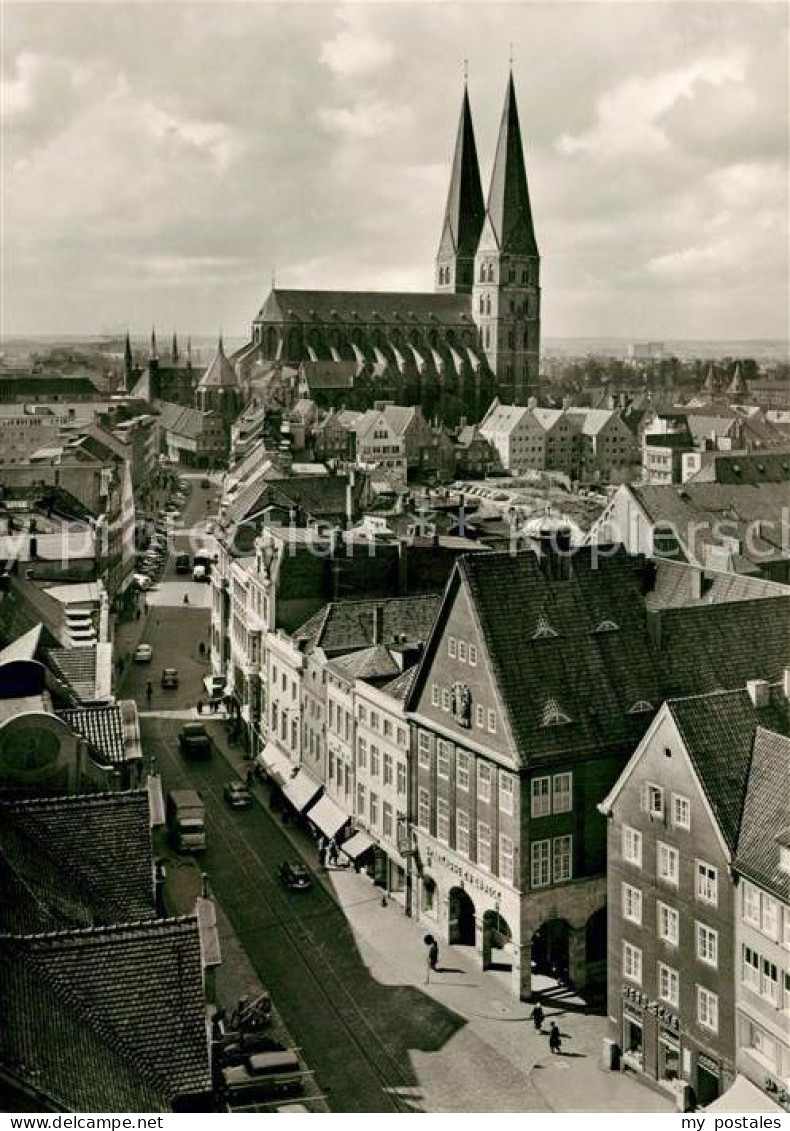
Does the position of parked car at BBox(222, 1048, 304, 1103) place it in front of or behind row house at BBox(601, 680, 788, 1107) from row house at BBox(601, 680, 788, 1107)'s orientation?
in front

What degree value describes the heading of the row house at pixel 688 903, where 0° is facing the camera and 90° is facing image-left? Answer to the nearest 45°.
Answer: approximately 45°

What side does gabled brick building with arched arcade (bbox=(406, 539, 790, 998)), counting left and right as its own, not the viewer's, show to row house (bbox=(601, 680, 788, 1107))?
left

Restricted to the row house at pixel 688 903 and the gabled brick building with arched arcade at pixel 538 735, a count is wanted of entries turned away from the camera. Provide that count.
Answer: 0

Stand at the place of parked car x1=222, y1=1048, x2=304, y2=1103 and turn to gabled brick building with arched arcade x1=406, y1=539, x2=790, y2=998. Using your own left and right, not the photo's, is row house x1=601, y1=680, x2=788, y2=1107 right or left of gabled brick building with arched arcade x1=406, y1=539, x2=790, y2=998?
right

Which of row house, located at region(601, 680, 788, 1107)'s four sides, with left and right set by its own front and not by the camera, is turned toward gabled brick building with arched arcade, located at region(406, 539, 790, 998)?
right

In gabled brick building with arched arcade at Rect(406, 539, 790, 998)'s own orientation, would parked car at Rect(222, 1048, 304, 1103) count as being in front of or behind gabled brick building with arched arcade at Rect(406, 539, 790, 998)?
in front

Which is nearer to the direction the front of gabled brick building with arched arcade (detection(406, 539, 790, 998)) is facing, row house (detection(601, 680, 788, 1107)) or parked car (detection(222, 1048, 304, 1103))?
the parked car

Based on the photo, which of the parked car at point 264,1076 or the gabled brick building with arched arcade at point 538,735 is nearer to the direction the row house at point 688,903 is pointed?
the parked car
